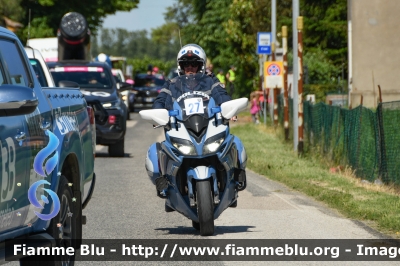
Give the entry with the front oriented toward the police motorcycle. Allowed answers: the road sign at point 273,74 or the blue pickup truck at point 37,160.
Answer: the road sign

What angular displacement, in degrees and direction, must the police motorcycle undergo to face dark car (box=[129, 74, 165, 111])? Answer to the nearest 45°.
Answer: approximately 180°

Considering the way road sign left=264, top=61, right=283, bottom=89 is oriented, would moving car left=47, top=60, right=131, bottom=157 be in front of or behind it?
in front

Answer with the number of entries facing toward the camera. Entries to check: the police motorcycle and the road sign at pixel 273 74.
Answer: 2

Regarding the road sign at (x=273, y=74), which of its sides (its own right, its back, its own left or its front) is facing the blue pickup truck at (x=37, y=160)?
front

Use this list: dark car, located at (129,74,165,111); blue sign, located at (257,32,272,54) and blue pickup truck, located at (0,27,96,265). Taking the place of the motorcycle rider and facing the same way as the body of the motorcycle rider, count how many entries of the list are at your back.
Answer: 2

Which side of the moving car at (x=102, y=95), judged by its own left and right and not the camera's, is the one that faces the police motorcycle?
front

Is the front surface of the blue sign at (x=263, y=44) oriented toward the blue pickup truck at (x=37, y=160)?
yes

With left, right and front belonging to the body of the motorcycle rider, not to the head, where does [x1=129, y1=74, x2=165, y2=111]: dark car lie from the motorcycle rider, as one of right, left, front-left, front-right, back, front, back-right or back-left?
back

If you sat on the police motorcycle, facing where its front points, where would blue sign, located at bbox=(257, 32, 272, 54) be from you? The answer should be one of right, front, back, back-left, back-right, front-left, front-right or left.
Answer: back
